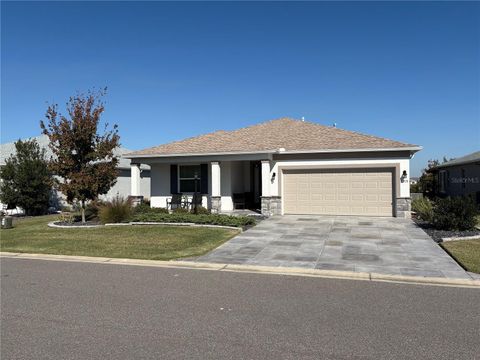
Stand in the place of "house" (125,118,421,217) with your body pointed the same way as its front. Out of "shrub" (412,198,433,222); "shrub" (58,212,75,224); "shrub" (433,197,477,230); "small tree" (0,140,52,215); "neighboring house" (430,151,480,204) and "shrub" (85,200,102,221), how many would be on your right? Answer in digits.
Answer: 3

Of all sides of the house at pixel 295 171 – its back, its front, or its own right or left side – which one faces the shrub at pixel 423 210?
left

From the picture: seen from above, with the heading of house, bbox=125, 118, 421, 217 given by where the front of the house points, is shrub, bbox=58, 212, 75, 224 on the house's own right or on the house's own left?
on the house's own right

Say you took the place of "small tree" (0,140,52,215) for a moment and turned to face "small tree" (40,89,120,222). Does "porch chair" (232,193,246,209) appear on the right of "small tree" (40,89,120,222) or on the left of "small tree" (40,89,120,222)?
left

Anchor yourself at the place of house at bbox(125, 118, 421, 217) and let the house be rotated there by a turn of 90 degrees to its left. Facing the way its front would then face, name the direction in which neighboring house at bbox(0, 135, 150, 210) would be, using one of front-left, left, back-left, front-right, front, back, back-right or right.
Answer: back-left

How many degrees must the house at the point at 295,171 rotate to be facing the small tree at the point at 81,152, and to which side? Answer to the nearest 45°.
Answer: approximately 90° to its right

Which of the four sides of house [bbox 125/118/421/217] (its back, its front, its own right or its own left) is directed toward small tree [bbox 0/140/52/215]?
right

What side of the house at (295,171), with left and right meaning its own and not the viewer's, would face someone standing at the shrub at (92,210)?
right

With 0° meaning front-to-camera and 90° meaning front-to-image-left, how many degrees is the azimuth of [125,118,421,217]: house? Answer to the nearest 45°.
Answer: approximately 0°

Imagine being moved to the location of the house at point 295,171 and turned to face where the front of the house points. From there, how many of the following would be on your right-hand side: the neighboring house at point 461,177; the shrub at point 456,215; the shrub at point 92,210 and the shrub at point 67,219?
2

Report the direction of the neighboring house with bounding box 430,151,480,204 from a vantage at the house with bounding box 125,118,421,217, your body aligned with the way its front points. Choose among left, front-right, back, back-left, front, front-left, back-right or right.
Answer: back-left

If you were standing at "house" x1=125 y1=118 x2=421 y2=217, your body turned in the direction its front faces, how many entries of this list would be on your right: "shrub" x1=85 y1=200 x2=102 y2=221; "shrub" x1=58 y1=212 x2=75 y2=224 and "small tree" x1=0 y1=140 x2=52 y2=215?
3

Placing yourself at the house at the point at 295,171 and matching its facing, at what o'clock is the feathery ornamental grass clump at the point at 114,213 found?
The feathery ornamental grass clump is roughly at 2 o'clock from the house.
